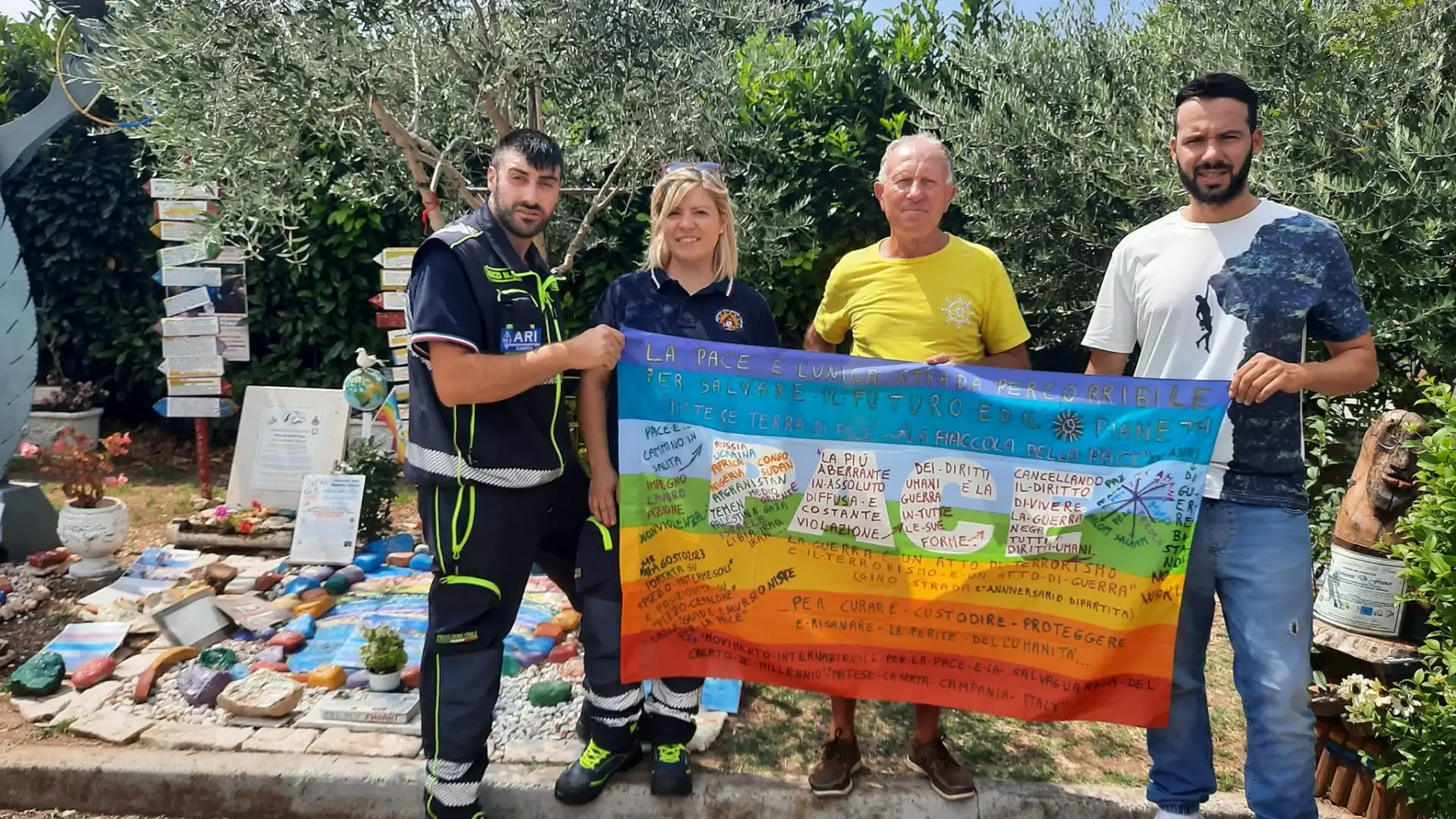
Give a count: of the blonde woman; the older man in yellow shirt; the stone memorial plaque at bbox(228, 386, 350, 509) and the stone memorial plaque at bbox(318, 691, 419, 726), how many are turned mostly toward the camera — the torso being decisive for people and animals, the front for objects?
4

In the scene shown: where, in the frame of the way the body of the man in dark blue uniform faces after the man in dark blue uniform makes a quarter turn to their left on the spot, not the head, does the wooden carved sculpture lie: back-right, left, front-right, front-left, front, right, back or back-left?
front-right

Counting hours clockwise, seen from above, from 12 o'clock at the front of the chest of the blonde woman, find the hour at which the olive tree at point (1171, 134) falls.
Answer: The olive tree is roughly at 8 o'clock from the blonde woman.

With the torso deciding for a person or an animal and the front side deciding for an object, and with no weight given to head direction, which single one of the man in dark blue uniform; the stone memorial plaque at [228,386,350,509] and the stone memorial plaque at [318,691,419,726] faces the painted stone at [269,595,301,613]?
the stone memorial plaque at [228,386,350,509]

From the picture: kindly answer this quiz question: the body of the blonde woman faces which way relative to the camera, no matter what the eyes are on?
toward the camera

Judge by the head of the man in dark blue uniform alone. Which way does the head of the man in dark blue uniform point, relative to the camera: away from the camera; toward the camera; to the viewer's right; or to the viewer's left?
toward the camera

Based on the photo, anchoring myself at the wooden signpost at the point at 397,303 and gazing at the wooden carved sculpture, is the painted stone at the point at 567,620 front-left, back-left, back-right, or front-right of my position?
front-right

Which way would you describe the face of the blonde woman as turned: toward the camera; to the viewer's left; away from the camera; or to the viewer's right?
toward the camera

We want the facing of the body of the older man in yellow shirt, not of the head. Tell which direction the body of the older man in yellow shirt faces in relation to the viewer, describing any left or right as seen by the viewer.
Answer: facing the viewer

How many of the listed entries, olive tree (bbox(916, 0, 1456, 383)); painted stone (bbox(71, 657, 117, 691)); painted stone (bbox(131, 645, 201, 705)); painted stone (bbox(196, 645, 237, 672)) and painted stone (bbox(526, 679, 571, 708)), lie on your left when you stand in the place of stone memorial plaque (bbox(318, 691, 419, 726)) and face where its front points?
2

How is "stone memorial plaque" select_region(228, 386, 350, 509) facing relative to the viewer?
toward the camera
